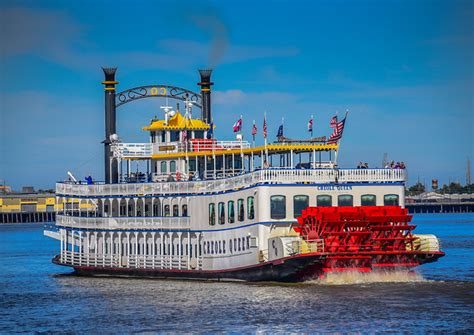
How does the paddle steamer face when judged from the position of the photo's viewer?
facing away from the viewer and to the left of the viewer
